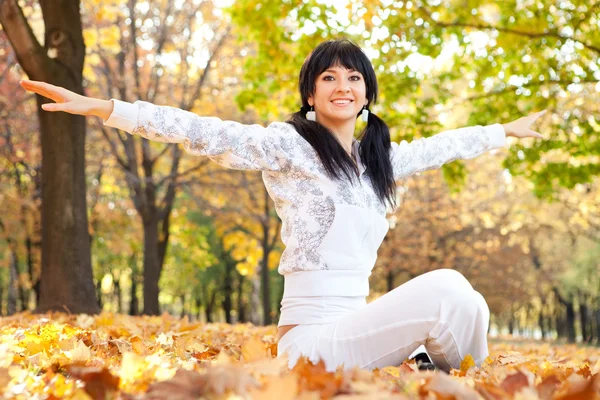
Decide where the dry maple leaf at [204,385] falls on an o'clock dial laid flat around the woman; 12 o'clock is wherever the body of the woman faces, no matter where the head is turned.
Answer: The dry maple leaf is roughly at 2 o'clock from the woman.

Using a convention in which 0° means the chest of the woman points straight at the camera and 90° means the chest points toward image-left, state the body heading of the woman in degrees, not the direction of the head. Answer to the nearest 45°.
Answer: approximately 315°

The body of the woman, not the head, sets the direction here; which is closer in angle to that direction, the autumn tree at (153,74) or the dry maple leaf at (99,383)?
the dry maple leaf

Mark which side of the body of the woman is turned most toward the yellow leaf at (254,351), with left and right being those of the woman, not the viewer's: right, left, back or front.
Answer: right

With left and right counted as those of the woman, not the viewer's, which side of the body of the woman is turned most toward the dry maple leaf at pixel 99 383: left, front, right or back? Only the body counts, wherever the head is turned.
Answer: right

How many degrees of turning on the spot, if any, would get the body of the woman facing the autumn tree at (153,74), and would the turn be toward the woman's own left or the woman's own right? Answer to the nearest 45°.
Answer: approximately 135° to the woman's own left

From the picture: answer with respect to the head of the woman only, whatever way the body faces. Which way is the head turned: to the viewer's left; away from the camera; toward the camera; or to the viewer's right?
toward the camera
